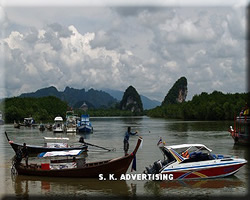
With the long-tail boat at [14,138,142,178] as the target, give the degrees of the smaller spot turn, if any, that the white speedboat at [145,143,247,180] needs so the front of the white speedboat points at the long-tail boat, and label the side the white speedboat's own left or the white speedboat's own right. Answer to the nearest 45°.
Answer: approximately 180°

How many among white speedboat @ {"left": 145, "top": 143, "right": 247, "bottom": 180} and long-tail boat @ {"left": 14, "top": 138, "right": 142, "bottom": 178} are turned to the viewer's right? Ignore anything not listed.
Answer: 2

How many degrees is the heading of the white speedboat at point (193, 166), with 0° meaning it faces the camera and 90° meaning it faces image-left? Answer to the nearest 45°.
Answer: approximately 270°

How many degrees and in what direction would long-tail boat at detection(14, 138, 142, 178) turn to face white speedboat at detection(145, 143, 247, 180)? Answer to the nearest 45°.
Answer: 0° — it already faces it

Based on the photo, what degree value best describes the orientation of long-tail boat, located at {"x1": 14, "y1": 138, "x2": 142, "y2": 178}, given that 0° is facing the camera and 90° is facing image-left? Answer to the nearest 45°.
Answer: approximately 270°
